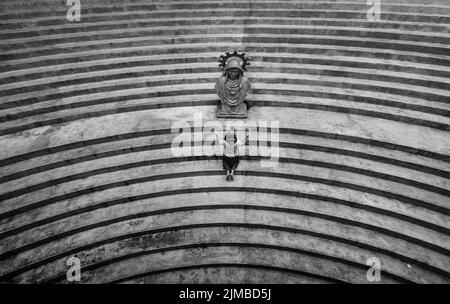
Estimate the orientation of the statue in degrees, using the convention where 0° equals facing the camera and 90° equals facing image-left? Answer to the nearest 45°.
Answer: approximately 0°
